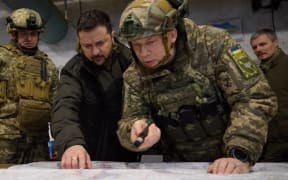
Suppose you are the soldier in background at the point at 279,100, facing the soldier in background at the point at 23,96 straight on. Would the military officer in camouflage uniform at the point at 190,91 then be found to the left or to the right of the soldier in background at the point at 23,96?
left

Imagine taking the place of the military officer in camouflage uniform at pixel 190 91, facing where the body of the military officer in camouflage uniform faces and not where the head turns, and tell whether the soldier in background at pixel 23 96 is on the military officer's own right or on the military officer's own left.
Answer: on the military officer's own right

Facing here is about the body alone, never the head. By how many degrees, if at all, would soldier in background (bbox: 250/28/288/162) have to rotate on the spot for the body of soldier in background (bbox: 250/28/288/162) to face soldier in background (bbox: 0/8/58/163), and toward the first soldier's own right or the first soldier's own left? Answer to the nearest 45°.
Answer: approximately 45° to the first soldier's own right

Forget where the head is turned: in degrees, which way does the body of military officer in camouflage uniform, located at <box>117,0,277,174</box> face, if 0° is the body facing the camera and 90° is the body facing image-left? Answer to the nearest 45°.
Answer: approximately 45°

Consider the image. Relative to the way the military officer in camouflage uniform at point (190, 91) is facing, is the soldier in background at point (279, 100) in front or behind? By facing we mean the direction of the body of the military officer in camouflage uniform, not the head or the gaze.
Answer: behind

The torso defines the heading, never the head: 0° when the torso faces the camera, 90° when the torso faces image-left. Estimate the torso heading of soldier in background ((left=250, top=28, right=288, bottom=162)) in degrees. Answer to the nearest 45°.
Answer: approximately 45°
